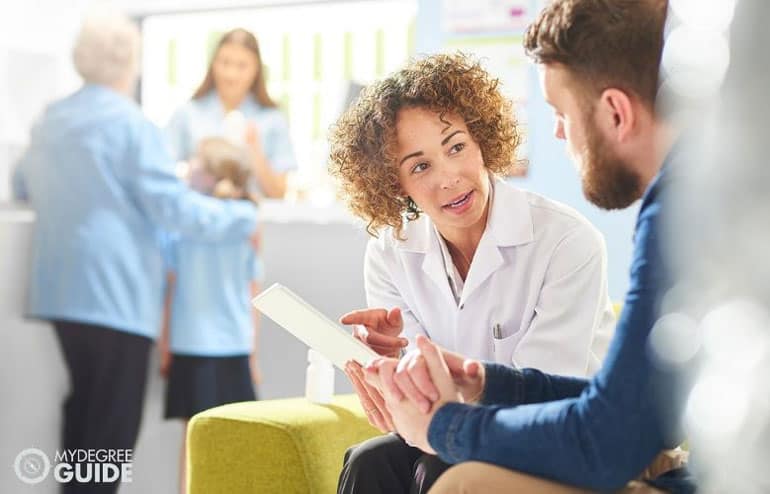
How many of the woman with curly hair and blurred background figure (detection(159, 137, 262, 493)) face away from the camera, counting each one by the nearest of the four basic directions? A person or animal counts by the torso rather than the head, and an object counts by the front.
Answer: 1

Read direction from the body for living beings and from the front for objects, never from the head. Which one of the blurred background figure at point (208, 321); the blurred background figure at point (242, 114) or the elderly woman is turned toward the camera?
the blurred background figure at point (242, 114)

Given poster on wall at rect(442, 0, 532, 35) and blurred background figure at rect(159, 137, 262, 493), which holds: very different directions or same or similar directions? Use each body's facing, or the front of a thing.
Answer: very different directions

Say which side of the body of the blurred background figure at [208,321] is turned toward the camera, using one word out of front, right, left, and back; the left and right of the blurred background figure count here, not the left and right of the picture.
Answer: back

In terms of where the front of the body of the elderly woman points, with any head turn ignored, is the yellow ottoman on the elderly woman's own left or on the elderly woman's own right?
on the elderly woman's own right

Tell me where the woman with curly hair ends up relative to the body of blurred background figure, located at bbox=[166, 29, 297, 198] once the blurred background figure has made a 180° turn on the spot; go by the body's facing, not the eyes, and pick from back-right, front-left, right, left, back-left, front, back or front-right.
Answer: back

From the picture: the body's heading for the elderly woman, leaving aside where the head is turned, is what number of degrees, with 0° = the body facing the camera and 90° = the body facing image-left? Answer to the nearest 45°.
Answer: approximately 225°

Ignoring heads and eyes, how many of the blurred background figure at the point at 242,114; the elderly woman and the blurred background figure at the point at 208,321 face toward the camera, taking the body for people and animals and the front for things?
1

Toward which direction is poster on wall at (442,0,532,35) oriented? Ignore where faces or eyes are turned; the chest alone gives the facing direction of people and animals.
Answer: toward the camera

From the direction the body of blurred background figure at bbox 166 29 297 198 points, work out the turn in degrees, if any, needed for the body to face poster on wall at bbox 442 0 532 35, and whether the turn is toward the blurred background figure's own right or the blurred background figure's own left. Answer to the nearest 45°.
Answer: approximately 45° to the blurred background figure's own left

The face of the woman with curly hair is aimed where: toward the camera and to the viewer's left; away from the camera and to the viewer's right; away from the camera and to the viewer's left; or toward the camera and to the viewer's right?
toward the camera and to the viewer's right

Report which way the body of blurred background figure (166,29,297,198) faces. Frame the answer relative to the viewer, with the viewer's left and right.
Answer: facing the viewer

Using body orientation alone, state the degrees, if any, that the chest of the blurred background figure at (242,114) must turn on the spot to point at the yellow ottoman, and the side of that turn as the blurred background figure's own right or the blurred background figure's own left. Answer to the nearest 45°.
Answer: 0° — they already face it

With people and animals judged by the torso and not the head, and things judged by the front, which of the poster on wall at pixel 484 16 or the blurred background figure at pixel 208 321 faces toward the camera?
the poster on wall
